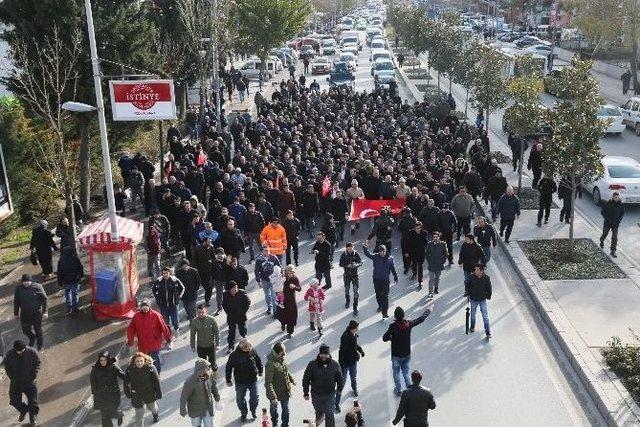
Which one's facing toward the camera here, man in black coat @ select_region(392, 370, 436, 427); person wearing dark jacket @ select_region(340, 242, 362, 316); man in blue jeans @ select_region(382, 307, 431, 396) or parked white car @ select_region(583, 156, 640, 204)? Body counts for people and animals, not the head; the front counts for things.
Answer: the person wearing dark jacket

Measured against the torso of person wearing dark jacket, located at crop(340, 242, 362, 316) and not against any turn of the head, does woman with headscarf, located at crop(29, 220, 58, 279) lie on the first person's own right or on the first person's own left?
on the first person's own right

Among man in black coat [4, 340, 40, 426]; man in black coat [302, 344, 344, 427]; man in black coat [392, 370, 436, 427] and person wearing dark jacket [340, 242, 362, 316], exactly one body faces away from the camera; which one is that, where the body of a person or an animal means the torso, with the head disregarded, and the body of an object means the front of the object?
man in black coat [392, 370, 436, 427]

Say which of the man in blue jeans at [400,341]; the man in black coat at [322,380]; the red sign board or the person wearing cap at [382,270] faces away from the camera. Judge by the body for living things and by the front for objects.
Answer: the man in blue jeans

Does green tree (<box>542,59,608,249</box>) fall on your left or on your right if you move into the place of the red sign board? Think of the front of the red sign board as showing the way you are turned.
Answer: on your left

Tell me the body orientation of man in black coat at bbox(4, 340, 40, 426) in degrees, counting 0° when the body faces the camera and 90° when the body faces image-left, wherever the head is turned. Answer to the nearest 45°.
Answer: approximately 0°

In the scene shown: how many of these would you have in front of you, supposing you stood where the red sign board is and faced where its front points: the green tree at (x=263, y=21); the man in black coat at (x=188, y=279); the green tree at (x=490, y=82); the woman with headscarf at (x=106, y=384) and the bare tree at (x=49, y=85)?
2

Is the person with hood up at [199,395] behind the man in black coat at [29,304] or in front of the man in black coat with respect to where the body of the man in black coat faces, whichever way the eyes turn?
in front

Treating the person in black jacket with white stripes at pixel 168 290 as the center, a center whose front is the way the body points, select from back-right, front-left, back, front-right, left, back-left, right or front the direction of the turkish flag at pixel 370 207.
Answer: back-left

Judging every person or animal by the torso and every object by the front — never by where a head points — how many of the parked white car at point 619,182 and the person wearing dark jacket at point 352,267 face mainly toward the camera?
1

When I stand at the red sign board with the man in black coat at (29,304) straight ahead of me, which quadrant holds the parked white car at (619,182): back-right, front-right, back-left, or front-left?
back-left

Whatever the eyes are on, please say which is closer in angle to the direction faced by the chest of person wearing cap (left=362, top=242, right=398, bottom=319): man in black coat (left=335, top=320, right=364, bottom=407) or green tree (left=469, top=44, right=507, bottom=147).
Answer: the man in black coat

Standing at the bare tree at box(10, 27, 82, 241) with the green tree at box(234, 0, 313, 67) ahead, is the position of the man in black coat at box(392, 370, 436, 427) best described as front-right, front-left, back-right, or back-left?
back-right

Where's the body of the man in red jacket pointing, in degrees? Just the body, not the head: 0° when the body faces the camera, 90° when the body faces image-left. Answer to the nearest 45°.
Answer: approximately 0°

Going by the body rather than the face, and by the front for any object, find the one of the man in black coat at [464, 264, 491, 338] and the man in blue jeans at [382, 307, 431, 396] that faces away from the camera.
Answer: the man in blue jeans
